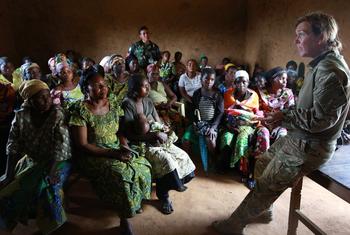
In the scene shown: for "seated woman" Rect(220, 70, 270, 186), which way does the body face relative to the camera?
toward the camera

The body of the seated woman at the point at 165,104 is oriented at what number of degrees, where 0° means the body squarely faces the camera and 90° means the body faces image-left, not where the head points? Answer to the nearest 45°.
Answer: approximately 315°

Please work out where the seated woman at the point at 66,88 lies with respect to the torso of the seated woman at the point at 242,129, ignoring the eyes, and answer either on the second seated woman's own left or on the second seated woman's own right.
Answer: on the second seated woman's own right

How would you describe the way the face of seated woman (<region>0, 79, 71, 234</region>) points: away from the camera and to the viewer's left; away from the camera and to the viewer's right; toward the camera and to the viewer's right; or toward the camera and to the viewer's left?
toward the camera and to the viewer's right

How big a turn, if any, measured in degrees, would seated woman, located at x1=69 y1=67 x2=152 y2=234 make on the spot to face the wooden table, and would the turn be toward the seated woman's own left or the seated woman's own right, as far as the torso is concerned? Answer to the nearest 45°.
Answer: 0° — they already face it

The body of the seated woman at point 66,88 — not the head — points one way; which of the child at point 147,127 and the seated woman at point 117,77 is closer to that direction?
the child

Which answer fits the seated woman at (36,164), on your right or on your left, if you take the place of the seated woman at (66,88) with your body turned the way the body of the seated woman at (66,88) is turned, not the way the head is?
on your right

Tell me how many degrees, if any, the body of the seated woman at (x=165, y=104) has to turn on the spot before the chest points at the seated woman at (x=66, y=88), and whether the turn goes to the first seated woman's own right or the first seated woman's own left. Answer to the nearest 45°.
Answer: approximately 135° to the first seated woman's own right

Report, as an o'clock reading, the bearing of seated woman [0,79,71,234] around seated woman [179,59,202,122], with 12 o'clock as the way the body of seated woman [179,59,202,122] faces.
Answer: seated woman [0,79,71,234] is roughly at 1 o'clock from seated woman [179,59,202,122].

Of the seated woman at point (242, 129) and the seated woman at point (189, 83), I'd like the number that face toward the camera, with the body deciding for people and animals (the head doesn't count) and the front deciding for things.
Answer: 2

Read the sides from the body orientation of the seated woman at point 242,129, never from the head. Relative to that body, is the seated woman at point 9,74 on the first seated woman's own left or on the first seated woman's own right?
on the first seated woman's own right

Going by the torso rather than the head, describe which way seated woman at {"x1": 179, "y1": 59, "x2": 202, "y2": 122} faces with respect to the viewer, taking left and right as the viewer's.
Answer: facing the viewer

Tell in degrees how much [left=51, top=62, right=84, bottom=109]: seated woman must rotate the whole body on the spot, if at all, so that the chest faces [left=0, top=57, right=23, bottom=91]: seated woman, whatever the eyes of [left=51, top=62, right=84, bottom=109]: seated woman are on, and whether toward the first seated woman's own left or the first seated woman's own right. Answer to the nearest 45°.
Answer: approximately 180°
